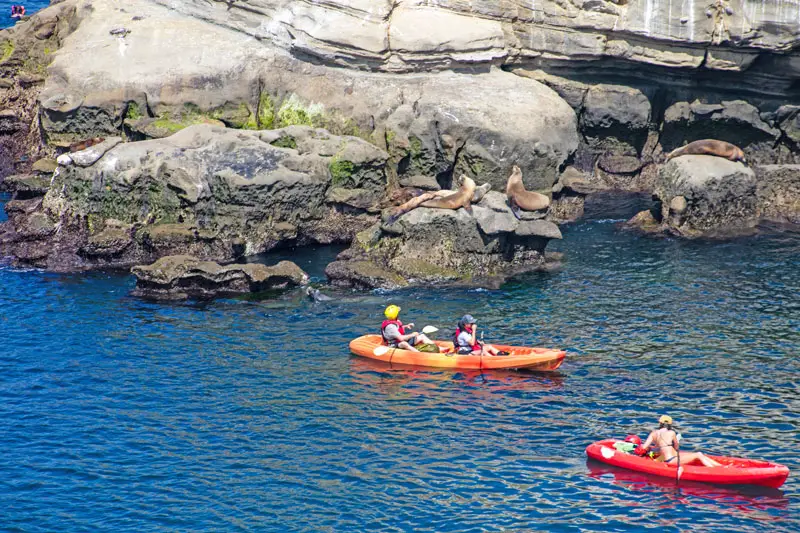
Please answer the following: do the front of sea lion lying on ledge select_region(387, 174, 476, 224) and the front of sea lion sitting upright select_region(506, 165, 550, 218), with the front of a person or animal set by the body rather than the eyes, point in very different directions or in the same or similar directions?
very different directions

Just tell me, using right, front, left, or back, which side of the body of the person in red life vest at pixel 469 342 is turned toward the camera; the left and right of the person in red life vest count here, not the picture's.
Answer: right

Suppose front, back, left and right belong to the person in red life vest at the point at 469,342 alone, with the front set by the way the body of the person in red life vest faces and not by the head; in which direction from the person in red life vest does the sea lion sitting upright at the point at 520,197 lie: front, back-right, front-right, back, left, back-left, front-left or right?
left

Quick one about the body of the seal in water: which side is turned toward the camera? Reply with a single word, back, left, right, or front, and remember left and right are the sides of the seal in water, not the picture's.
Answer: left

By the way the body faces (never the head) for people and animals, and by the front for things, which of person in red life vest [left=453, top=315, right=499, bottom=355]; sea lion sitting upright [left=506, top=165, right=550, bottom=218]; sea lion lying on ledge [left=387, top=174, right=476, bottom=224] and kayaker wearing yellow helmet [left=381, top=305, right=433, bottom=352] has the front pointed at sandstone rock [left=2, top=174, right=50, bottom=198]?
sea lion sitting upright [left=506, top=165, right=550, bottom=218]

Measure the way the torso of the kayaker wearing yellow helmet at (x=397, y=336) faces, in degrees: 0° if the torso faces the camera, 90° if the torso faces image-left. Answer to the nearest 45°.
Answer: approximately 270°

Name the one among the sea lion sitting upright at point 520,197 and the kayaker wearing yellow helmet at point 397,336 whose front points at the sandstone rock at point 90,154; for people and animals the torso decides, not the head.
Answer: the sea lion sitting upright

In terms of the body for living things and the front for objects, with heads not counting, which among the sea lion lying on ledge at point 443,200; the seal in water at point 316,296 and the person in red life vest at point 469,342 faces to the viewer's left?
the seal in water

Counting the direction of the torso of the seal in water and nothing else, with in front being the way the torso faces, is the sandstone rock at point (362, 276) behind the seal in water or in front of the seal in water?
behind

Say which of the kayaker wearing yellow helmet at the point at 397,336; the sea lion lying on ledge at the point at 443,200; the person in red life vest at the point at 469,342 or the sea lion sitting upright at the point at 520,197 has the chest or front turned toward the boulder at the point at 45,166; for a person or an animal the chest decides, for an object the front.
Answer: the sea lion sitting upright at the point at 520,197

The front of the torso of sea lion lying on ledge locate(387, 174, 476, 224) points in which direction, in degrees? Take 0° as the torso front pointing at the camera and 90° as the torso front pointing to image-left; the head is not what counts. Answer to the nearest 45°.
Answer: approximately 270°

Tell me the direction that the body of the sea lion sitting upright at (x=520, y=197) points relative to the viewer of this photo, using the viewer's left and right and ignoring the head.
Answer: facing to the left of the viewer

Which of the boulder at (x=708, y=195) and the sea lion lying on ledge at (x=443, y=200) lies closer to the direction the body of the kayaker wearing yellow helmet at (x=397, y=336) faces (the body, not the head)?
the boulder

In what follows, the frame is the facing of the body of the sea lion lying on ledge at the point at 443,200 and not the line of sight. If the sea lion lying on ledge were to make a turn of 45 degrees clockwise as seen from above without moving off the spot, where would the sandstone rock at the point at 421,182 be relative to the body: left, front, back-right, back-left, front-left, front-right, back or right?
back-left

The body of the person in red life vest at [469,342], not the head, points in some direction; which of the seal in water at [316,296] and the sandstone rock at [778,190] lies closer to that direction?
the sandstone rock

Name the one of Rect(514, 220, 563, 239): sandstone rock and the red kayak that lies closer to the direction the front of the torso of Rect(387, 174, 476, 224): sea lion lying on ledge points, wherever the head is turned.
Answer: the sandstone rock
